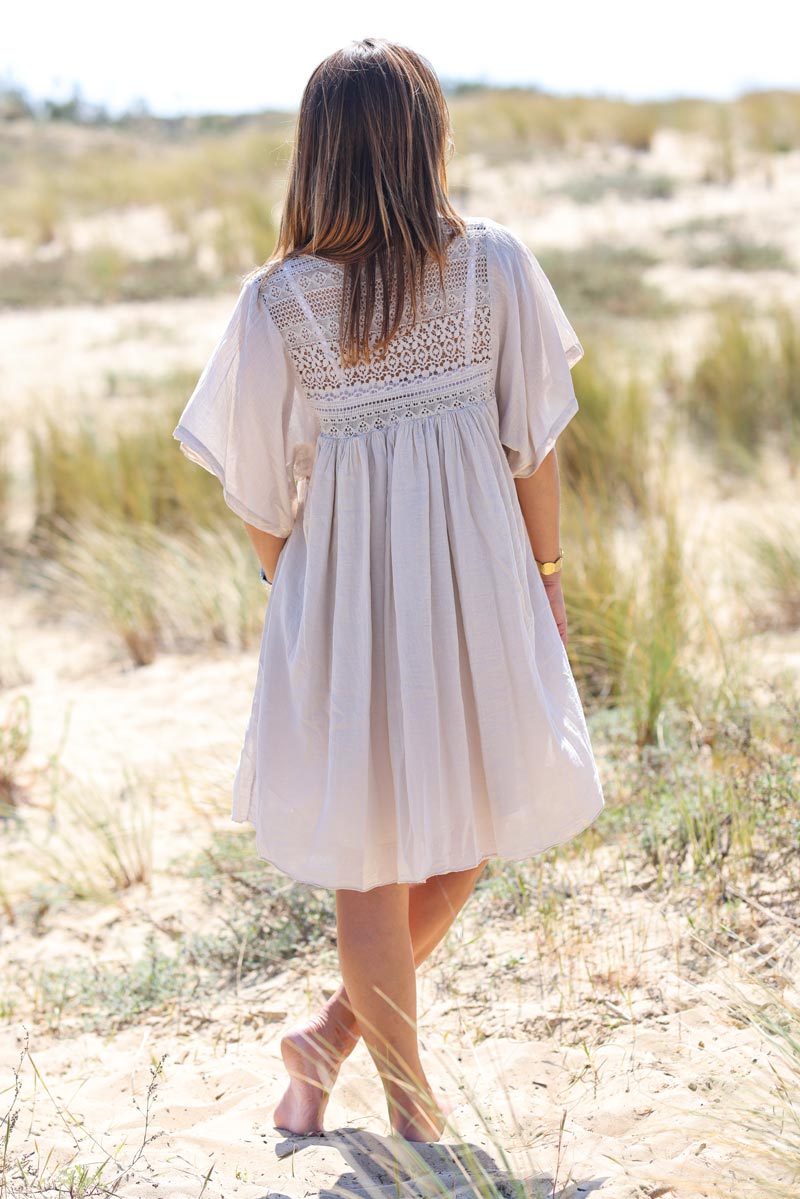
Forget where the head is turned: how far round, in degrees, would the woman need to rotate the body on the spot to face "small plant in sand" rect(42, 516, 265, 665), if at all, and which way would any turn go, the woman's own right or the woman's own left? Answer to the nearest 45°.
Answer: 0° — they already face it

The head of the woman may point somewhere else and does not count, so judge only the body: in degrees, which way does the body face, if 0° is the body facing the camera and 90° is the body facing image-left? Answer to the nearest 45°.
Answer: approximately 180°

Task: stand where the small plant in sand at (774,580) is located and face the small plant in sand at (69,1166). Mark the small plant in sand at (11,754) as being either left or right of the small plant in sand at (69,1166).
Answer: right
